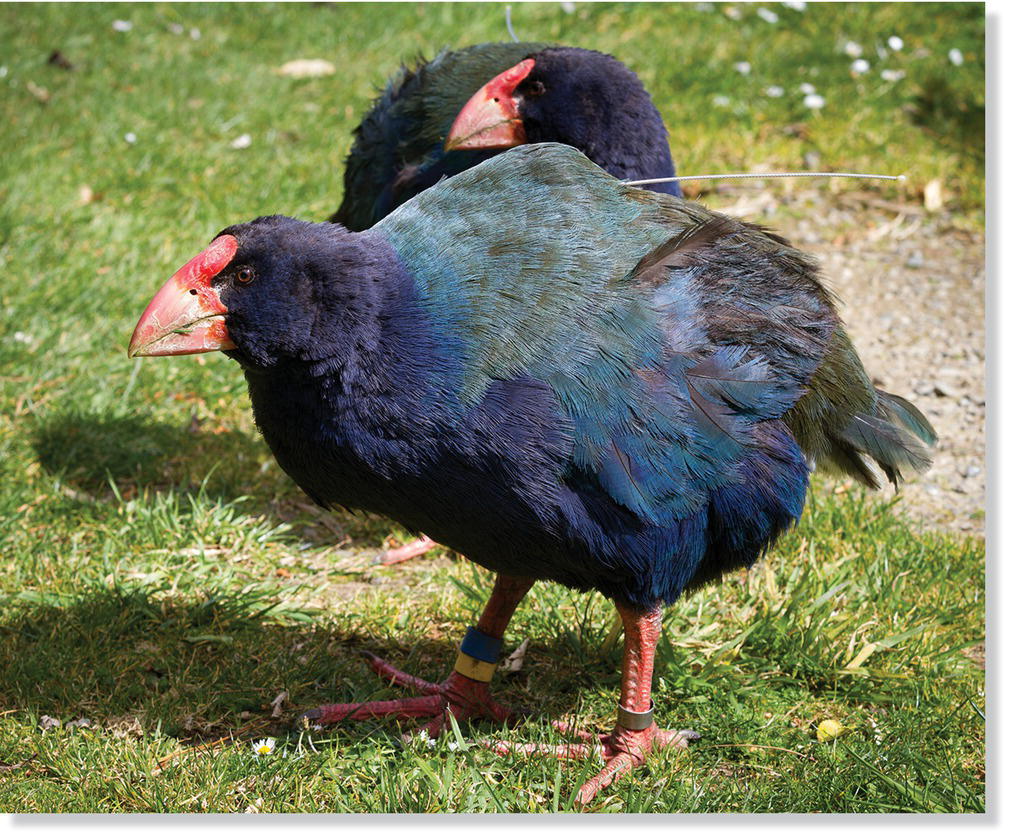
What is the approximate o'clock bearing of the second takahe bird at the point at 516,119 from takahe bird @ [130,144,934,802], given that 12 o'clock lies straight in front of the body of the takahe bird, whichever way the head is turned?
The second takahe bird is roughly at 3 o'clock from the takahe bird.

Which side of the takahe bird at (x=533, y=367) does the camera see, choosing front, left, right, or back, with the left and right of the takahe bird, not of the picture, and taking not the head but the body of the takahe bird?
left
